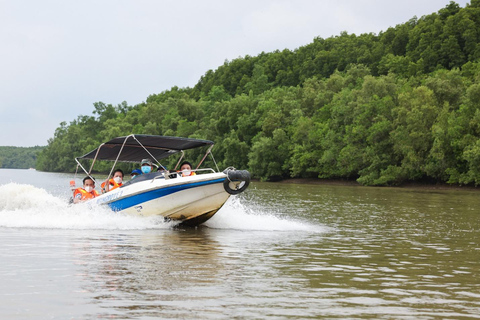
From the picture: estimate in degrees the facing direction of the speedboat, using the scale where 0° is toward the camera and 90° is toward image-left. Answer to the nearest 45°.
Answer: approximately 315°

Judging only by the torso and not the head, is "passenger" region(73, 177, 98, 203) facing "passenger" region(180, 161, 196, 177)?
no

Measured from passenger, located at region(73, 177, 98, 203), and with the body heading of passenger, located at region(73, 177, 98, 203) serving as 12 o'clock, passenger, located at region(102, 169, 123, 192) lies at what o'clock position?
passenger, located at region(102, 169, 123, 192) is roughly at 11 o'clock from passenger, located at region(73, 177, 98, 203).

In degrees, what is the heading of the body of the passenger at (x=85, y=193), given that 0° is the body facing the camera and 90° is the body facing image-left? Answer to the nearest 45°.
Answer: approximately 315°
